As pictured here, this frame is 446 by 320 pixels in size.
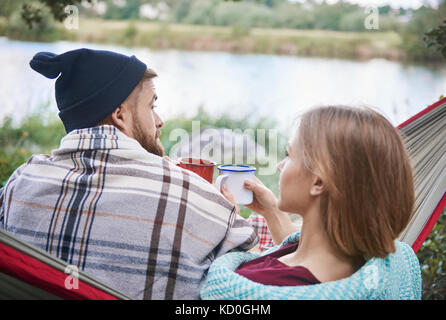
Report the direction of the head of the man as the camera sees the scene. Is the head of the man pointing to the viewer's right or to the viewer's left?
to the viewer's right

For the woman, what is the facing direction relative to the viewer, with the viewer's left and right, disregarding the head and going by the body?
facing away from the viewer and to the left of the viewer

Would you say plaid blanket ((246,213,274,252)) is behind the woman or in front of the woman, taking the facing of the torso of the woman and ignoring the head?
in front

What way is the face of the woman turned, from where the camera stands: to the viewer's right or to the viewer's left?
to the viewer's left
